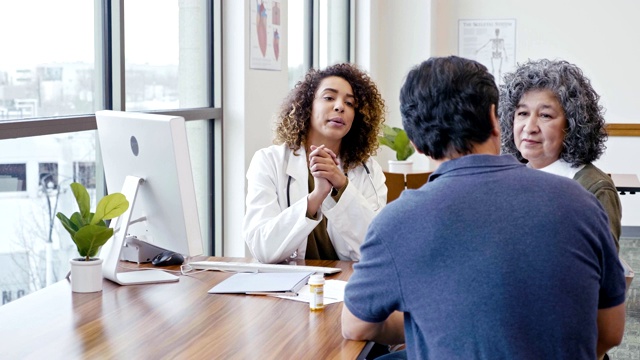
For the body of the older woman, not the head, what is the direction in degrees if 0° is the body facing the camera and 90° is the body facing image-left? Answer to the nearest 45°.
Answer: approximately 45°

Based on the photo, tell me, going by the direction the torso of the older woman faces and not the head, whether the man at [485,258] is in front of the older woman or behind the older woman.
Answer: in front

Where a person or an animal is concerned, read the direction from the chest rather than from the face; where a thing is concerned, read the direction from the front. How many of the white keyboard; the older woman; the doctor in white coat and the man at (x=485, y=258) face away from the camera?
2

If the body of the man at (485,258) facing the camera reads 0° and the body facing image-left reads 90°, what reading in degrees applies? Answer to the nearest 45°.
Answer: approximately 180°

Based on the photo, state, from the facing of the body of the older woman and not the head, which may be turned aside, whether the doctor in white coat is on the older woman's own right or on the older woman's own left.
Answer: on the older woman's own right

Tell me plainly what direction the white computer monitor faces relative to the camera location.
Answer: facing away from the viewer and to the right of the viewer

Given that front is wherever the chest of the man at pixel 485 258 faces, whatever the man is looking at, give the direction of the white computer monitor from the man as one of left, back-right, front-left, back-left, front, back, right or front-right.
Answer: front-left

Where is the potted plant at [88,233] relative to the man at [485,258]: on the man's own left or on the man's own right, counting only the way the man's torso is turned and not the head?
on the man's own left

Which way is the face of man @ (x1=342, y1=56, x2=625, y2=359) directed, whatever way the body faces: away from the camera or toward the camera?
away from the camera

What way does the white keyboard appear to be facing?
away from the camera
